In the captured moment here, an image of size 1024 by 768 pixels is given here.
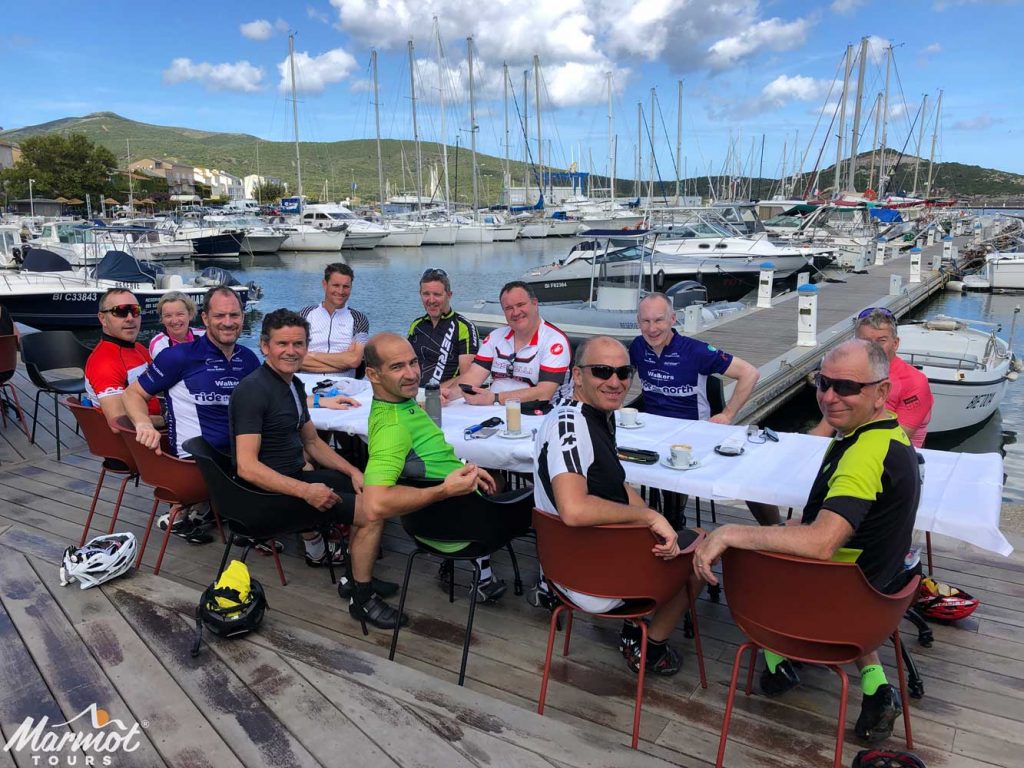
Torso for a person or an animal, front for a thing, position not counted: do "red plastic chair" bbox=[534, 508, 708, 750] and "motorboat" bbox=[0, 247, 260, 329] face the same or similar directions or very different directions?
very different directions

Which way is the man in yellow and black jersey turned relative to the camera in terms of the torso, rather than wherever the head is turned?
to the viewer's left

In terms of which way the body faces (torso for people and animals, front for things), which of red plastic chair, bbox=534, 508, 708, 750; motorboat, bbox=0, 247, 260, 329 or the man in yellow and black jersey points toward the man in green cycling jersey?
the man in yellow and black jersey

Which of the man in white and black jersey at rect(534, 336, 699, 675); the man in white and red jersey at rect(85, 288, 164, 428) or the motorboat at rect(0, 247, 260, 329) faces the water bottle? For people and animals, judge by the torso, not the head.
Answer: the man in white and red jersey

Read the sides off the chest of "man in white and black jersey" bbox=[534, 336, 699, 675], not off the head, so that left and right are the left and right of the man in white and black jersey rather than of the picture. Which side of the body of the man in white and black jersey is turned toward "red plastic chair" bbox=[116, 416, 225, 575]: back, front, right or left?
back

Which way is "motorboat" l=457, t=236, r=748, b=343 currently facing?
to the viewer's left

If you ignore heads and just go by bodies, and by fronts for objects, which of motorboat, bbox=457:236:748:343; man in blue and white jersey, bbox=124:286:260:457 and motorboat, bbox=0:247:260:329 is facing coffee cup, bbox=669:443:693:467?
the man in blue and white jersey
